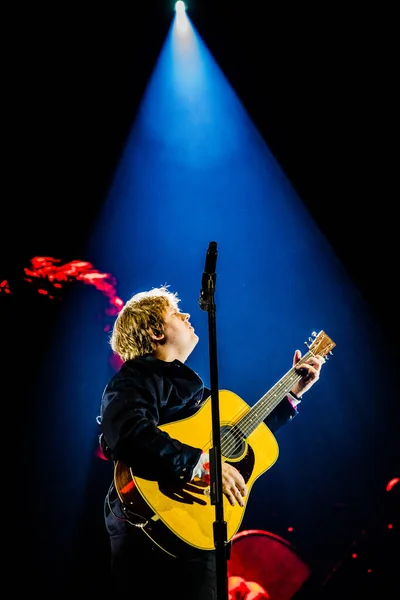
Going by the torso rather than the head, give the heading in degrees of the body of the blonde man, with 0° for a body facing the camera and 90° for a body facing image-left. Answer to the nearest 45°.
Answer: approximately 270°

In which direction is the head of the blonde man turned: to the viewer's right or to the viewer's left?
to the viewer's right
